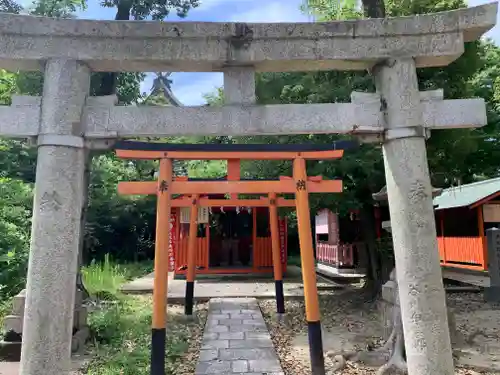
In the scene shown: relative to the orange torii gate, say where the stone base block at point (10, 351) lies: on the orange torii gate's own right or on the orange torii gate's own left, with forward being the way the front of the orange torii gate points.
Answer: on the orange torii gate's own right

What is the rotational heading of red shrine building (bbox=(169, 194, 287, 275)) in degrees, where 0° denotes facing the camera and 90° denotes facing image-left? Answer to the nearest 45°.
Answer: approximately 0°

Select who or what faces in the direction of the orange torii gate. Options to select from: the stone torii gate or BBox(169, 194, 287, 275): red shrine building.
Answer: the red shrine building

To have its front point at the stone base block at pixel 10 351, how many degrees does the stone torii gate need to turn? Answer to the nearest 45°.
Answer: approximately 135° to its right

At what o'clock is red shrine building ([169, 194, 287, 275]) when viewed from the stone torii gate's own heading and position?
The red shrine building is roughly at 6 o'clock from the stone torii gate.
